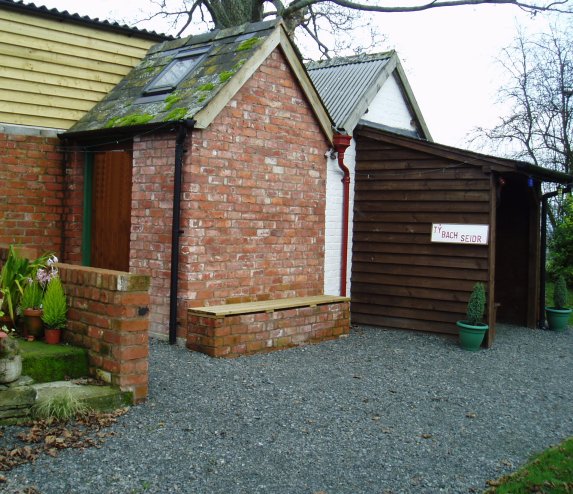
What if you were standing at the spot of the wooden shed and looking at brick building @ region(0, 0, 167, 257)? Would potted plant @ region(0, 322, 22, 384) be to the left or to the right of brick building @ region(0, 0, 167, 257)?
left

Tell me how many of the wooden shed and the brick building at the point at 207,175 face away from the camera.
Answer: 0

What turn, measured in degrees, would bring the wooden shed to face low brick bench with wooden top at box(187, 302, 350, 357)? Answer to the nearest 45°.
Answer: approximately 90° to its right

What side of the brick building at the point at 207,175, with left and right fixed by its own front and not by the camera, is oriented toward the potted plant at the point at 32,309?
front

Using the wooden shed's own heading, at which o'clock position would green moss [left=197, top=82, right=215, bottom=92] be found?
The green moss is roughly at 3 o'clock from the wooden shed.

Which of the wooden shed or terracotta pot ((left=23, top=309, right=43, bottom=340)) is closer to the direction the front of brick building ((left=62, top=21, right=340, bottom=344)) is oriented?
the terracotta pot

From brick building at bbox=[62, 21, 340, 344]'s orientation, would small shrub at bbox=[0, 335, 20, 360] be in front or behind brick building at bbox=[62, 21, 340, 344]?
in front

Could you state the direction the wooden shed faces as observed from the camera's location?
facing the viewer and to the right of the viewer

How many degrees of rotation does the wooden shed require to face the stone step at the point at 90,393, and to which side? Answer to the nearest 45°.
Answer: approximately 45° to its right

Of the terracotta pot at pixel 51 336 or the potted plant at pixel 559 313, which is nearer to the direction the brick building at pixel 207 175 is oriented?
the terracotta pot

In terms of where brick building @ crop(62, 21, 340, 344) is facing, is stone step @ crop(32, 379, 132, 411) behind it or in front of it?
in front

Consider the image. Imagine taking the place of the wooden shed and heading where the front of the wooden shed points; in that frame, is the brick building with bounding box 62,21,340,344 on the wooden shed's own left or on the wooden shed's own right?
on the wooden shed's own right

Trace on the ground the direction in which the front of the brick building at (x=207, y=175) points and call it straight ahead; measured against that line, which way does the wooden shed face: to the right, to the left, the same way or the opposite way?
to the left

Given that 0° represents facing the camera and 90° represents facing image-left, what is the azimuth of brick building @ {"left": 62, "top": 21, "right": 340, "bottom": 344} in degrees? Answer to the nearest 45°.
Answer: approximately 45°
